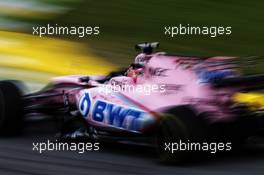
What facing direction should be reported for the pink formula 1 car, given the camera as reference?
facing away from the viewer and to the left of the viewer
